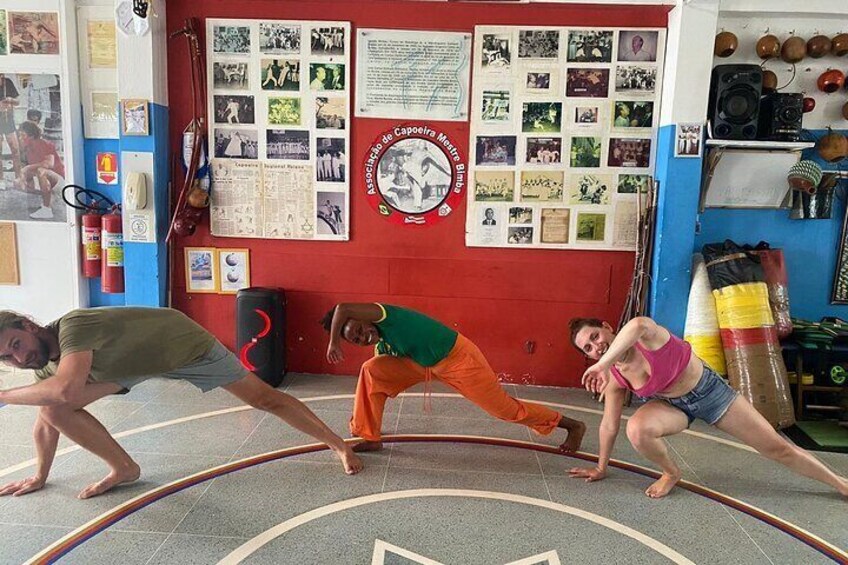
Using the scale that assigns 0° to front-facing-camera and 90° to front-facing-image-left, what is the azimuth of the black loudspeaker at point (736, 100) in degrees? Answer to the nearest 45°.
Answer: approximately 0°

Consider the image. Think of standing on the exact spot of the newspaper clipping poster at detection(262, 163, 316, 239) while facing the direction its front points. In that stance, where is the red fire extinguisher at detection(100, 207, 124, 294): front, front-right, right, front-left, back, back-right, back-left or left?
right

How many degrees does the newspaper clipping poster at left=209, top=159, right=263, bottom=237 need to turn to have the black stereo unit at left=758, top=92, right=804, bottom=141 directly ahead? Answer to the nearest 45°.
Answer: approximately 45° to its left

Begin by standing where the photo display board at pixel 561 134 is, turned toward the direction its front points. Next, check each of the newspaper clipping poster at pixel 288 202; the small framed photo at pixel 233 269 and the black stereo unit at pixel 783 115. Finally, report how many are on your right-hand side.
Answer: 2

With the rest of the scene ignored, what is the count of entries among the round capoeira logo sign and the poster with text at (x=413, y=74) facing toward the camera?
2

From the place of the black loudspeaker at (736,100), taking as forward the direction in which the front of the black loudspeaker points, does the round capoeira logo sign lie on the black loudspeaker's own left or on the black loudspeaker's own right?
on the black loudspeaker's own right

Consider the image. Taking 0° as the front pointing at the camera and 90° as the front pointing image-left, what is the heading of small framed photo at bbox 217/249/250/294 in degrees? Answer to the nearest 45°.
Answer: approximately 0°

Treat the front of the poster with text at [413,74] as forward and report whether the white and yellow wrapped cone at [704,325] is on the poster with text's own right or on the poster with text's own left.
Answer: on the poster with text's own left
